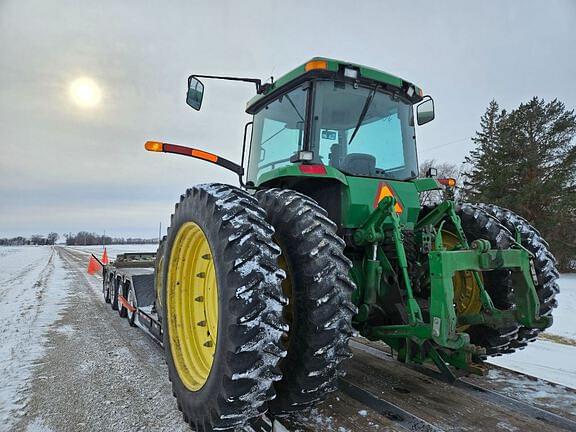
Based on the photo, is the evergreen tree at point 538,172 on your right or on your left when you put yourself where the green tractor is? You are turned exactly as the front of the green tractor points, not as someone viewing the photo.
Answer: on your right

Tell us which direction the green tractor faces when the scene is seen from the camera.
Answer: facing away from the viewer and to the left of the viewer
